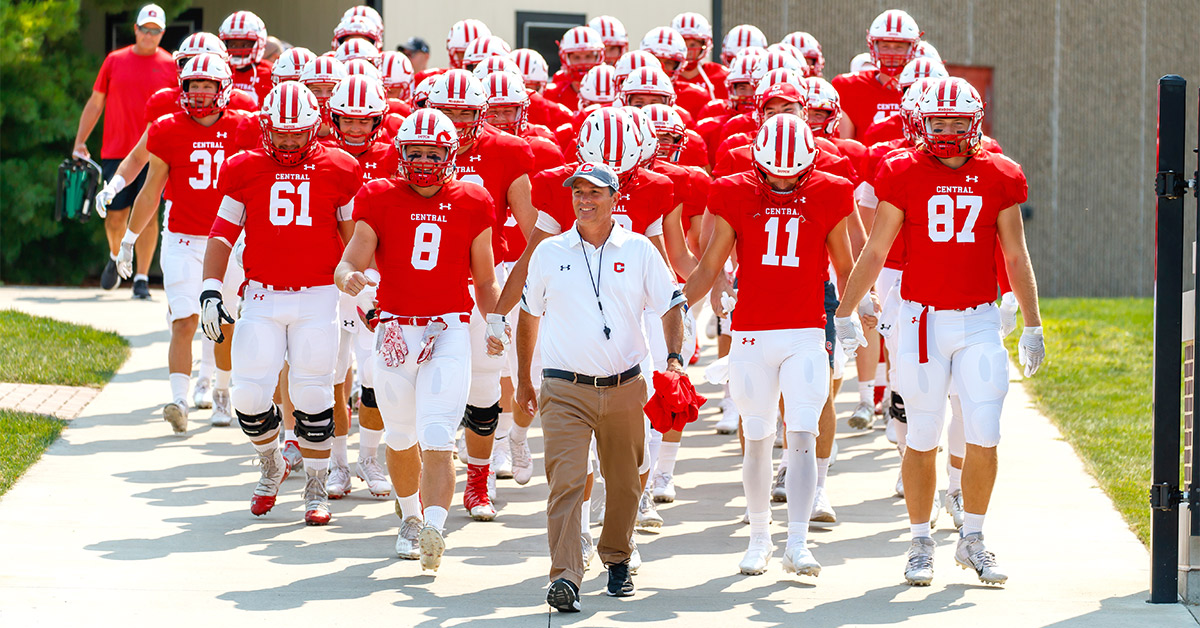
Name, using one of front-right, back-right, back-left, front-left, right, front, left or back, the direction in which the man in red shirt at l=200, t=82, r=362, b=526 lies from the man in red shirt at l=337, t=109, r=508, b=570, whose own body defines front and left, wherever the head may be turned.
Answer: back-right

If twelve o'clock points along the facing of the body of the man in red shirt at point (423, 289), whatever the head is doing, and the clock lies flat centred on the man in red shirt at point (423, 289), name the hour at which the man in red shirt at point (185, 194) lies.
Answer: the man in red shirt at point (185, 194) is roughly at 5 o'clock from the man in red shirt at point (423, 289).

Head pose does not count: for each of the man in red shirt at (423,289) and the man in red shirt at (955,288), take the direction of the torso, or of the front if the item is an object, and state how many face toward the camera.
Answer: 2

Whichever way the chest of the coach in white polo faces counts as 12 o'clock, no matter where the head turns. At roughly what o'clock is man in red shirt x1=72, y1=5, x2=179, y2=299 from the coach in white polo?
The man in red shirt is roughly at 5 o'clock from the coach in white polo.

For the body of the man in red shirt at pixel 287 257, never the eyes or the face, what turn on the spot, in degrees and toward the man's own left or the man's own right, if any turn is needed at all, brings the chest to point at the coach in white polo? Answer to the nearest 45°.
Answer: approximately 45° to the man's own left

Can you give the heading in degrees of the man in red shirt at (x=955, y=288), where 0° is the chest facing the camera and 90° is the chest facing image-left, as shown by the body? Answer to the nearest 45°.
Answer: approximately 0°

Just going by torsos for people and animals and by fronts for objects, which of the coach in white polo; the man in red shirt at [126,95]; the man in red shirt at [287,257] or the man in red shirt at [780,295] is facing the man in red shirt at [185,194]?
the man in red shirt at [126,95]

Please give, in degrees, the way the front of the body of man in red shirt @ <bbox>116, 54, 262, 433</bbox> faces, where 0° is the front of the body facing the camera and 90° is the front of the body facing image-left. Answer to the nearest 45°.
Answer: approximately 0°

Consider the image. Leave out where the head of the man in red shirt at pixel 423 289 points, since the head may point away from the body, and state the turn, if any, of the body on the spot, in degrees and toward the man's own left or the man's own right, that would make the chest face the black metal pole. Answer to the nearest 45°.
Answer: approximately 90° to the man's own left

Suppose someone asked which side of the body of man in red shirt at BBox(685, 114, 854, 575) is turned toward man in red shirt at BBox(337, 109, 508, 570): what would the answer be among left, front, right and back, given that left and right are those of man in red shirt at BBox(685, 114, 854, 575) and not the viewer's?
right

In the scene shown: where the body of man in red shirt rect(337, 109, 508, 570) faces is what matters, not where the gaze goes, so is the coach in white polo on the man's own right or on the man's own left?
on the man's own left

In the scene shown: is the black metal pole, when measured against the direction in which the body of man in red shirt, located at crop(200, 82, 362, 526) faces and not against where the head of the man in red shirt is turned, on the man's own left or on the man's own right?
on the man's own left
